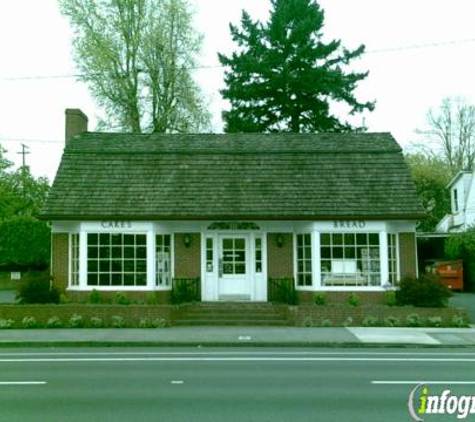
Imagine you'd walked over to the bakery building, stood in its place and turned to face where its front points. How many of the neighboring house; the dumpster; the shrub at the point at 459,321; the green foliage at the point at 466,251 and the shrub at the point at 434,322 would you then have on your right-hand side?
0

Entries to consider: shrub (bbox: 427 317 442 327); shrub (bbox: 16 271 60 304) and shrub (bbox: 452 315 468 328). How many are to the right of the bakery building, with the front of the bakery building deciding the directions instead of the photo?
1

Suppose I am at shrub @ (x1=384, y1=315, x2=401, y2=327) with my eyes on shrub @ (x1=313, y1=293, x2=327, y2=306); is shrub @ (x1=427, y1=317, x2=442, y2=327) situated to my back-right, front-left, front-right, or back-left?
back-right

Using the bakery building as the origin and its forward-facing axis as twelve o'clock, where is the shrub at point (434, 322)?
The shrub is roughly at 10 o'clock from the bakery building.

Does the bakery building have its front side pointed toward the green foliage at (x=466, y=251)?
no

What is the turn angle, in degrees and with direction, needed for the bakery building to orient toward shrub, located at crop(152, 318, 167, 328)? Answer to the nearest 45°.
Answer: approximately 45° to its right

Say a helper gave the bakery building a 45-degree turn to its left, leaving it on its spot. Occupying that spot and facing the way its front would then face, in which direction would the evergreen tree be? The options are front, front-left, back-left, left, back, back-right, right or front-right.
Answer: back-left

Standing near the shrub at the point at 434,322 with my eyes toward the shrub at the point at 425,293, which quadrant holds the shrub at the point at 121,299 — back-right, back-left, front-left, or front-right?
front-left

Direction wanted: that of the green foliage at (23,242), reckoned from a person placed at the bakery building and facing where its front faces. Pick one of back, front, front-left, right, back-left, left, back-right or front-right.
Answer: back-right

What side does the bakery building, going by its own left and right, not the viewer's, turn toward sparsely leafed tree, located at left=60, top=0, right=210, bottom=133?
back

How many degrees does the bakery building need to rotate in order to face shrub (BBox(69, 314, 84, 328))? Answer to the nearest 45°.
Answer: approximately 45° to its right

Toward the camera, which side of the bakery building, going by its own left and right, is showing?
front

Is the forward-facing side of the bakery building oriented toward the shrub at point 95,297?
no

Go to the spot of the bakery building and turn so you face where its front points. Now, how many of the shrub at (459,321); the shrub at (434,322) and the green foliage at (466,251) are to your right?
0

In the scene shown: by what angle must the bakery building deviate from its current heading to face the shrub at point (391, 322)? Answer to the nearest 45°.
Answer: approximately 45° to its left

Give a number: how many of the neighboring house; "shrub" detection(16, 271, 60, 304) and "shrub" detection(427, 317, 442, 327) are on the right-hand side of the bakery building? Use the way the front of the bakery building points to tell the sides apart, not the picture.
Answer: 1

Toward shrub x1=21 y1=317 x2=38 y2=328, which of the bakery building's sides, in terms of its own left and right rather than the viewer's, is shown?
right

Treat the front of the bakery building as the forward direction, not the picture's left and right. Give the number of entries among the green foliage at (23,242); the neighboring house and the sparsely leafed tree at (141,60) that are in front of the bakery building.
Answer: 0

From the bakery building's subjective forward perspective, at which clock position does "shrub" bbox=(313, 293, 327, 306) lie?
The shrub is roughly at 10 o'clock from the bakery building.
